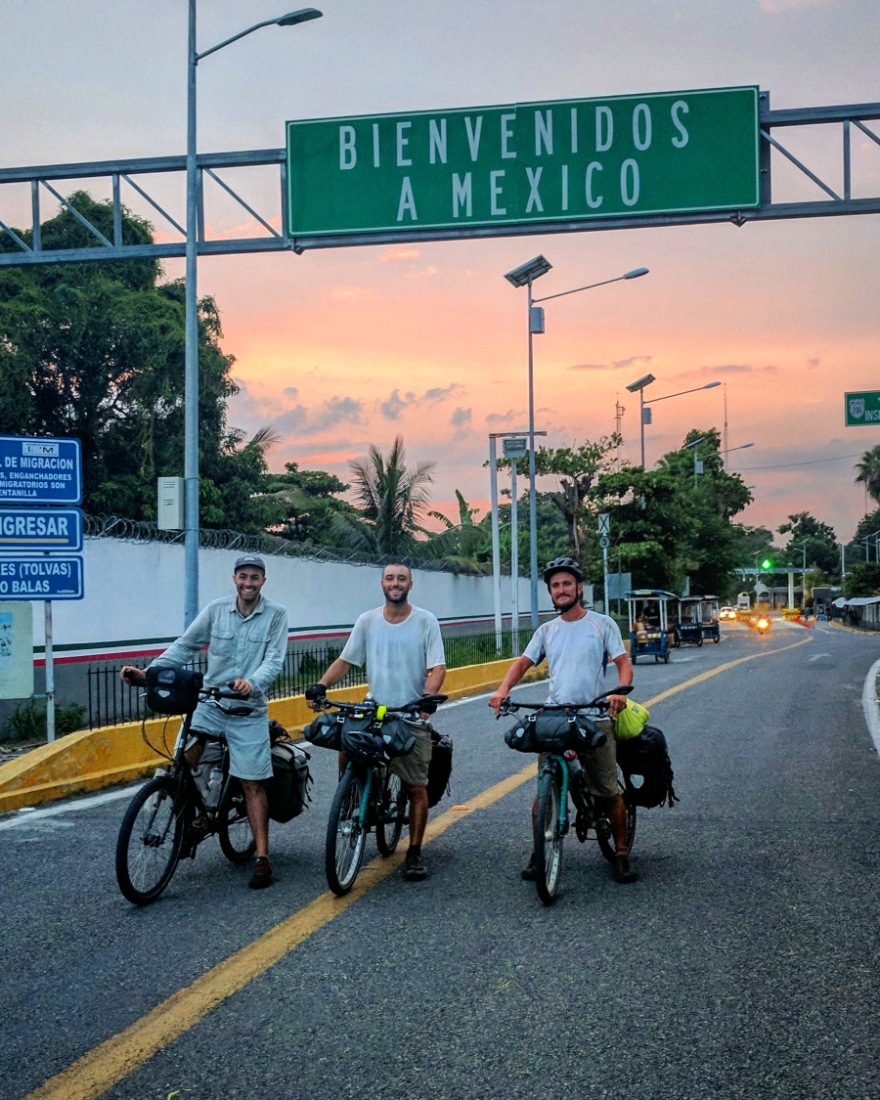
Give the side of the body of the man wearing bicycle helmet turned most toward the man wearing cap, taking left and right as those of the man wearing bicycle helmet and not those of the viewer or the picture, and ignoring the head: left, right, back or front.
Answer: right

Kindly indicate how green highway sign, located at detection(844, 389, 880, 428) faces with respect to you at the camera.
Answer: facing the viewer

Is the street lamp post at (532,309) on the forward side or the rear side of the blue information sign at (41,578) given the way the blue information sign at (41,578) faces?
on the rear side

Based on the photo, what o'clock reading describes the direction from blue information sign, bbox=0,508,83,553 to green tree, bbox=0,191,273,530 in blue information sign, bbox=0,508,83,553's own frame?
The green tree is roughly at 6 o'clock from the blue information sign.

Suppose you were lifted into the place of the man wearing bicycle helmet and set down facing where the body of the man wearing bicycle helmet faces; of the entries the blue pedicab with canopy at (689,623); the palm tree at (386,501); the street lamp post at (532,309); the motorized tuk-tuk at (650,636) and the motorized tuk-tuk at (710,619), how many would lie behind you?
5

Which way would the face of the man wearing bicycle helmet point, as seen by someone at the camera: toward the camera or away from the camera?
toward the camera

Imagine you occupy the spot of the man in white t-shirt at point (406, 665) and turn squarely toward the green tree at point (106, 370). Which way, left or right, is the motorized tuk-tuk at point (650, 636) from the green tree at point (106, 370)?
right

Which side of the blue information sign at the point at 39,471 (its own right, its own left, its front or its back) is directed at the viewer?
front

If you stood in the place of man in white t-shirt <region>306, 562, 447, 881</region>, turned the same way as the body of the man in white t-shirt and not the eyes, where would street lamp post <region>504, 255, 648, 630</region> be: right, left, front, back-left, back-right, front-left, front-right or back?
back

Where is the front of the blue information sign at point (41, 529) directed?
toward the camera

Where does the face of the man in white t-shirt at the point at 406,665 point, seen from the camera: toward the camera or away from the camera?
toward the camera

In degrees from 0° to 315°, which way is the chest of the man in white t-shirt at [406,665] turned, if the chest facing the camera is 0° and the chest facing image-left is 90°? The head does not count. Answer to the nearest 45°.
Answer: approximately 0°

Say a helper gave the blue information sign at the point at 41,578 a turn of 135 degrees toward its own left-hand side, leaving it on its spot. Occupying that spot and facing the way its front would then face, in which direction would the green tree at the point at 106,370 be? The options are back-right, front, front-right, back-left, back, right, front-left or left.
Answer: front-left

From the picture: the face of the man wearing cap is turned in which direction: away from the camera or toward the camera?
toward the camera
